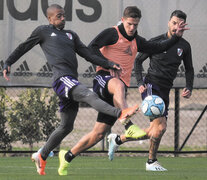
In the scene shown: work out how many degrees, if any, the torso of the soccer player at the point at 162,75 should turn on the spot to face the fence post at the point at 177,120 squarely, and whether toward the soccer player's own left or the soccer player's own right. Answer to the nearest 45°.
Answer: approximately 135° to the soccer player's own left

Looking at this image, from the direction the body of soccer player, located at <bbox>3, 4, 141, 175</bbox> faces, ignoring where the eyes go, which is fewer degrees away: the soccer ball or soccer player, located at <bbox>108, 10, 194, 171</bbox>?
the soccer ball

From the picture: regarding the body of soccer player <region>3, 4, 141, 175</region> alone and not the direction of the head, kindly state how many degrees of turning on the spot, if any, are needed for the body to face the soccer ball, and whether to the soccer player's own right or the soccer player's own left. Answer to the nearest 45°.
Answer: approximately 45° to the soccer player's own left

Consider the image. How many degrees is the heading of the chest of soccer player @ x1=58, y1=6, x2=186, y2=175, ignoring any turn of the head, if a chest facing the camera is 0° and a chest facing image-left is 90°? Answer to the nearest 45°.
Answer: approximately 315°

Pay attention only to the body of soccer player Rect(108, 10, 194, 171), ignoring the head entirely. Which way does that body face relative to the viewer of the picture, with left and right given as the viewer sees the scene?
facing the viewer and to the right of the viewer

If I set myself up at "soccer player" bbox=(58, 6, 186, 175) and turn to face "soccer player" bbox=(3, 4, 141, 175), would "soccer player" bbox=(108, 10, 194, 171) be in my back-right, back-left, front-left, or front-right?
back-right

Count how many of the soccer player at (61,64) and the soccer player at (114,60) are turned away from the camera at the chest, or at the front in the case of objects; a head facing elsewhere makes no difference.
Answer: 0

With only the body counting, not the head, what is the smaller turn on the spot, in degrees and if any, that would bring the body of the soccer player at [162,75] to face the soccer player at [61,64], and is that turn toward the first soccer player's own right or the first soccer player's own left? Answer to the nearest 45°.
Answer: approximately 90° to the first soccer player's own right

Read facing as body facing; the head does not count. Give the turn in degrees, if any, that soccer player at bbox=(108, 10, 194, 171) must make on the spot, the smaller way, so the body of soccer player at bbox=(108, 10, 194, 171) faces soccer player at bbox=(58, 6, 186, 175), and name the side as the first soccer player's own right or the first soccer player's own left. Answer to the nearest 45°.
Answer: approximately 90° to the first soccer player's own right
